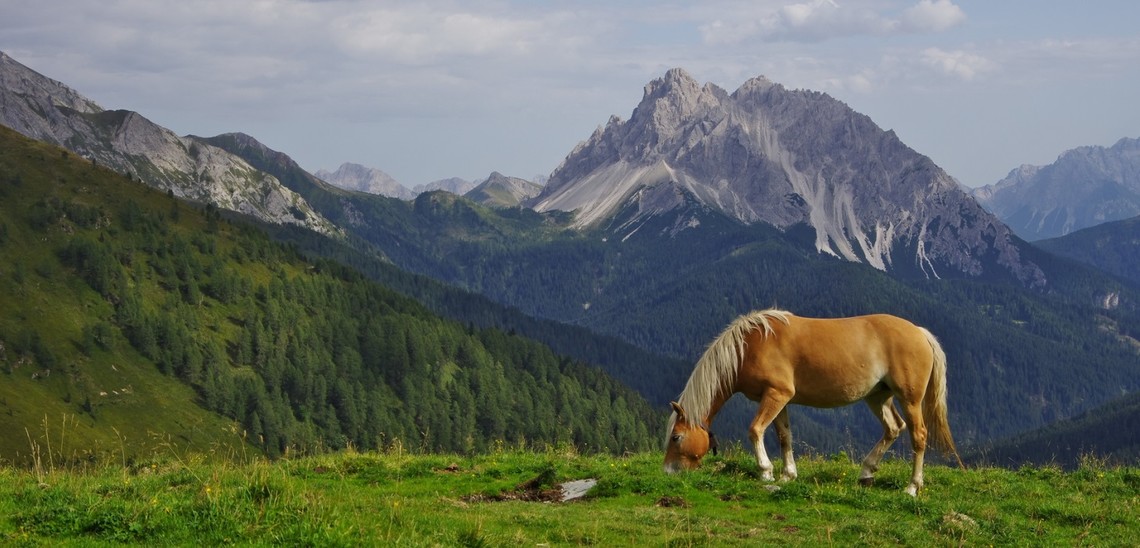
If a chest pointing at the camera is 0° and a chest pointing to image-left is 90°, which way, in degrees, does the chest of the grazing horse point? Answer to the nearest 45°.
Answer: approximately 90°
